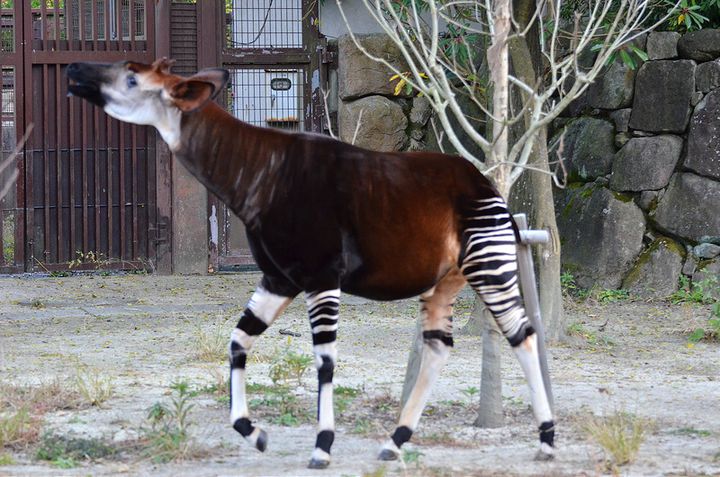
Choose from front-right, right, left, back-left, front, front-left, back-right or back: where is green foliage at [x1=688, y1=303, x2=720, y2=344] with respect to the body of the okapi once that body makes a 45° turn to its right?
right

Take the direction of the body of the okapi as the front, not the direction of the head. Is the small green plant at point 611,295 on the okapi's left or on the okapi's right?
on the okapi's right

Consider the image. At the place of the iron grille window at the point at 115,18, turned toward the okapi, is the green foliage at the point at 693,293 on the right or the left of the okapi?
left

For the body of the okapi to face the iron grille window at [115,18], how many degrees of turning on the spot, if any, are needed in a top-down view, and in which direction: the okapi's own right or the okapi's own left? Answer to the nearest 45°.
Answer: approximately 90° to the okapi's own right

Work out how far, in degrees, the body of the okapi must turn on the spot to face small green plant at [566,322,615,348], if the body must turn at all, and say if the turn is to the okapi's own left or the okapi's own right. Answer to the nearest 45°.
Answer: approximately 135° to the okapi's own right

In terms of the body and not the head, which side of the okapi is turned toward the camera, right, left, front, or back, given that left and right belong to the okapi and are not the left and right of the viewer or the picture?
left

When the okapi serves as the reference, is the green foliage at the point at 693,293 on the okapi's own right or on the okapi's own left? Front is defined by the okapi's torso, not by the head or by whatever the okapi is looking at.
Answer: on the okapi's own right

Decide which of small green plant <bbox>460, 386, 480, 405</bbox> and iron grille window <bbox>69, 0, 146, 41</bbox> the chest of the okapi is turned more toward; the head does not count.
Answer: the iron grille window

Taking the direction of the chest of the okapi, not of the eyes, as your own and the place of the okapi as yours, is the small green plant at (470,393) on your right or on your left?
on your right

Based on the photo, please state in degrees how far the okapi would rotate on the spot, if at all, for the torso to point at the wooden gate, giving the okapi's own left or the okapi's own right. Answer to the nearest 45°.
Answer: approximately 90° to the okapi's own right

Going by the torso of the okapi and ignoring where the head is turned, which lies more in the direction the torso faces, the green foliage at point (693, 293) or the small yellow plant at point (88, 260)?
the small yellow plant

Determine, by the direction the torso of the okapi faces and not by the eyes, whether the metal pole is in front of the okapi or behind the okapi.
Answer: behind

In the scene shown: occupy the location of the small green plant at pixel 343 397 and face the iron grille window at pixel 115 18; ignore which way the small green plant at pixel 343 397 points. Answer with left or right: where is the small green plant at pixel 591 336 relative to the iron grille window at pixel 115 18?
right
